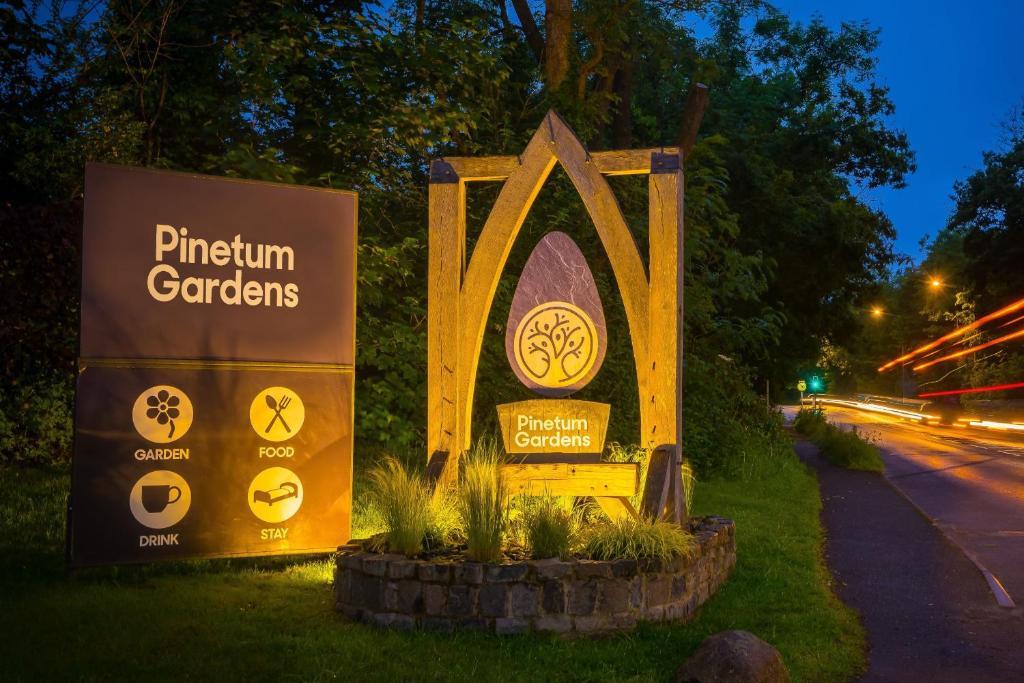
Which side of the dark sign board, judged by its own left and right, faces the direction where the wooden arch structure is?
left

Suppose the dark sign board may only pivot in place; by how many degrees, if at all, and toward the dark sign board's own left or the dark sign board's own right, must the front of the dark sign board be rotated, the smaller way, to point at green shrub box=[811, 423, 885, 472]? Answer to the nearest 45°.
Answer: approximately 135° to the dark sign board's own left

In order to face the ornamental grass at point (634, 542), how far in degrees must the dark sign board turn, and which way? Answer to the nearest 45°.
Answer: approximately 45° to its left

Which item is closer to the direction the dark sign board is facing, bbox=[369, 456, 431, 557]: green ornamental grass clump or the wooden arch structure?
the green ornamental grass clump

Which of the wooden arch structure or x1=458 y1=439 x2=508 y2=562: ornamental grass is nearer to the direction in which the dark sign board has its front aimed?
the ornamental grass

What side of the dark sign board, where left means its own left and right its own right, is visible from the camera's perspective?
front

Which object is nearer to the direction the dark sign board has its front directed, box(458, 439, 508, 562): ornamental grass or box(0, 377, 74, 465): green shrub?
the ornamental grass

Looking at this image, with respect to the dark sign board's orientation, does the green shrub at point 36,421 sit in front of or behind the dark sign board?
behind

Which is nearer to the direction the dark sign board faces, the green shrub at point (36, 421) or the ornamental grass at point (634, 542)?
the ornamental grass

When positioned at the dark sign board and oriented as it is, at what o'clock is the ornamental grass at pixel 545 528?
The ornamental grass is roughly at 10 o'clock from the dark sign board.

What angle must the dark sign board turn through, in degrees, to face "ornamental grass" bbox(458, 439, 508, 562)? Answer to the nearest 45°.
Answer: approximately 45° to its left

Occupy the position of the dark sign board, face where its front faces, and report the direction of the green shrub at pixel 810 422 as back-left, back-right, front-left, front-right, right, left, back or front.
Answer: back-left
